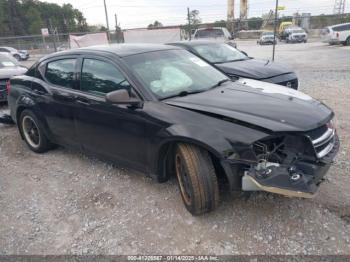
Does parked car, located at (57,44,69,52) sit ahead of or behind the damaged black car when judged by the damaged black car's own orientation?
behind

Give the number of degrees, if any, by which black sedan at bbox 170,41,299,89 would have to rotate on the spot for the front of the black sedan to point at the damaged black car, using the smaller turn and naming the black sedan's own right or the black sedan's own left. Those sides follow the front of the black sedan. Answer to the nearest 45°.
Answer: approximately 45° to the black sedan's own right

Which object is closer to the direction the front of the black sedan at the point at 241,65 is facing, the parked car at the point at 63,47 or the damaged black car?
the damaged black car

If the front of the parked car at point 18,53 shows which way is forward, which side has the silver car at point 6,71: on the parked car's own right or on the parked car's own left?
on the parked car's own right

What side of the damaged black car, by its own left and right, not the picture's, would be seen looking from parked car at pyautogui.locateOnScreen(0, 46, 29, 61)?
back

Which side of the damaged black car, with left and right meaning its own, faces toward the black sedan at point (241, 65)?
left

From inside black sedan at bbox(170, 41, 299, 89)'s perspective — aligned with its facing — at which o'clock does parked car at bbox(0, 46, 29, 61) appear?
The parked car is roughly at 6 o'clock from the black sedan.

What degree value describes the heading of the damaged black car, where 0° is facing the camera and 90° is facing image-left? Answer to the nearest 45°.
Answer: approximately 315°
